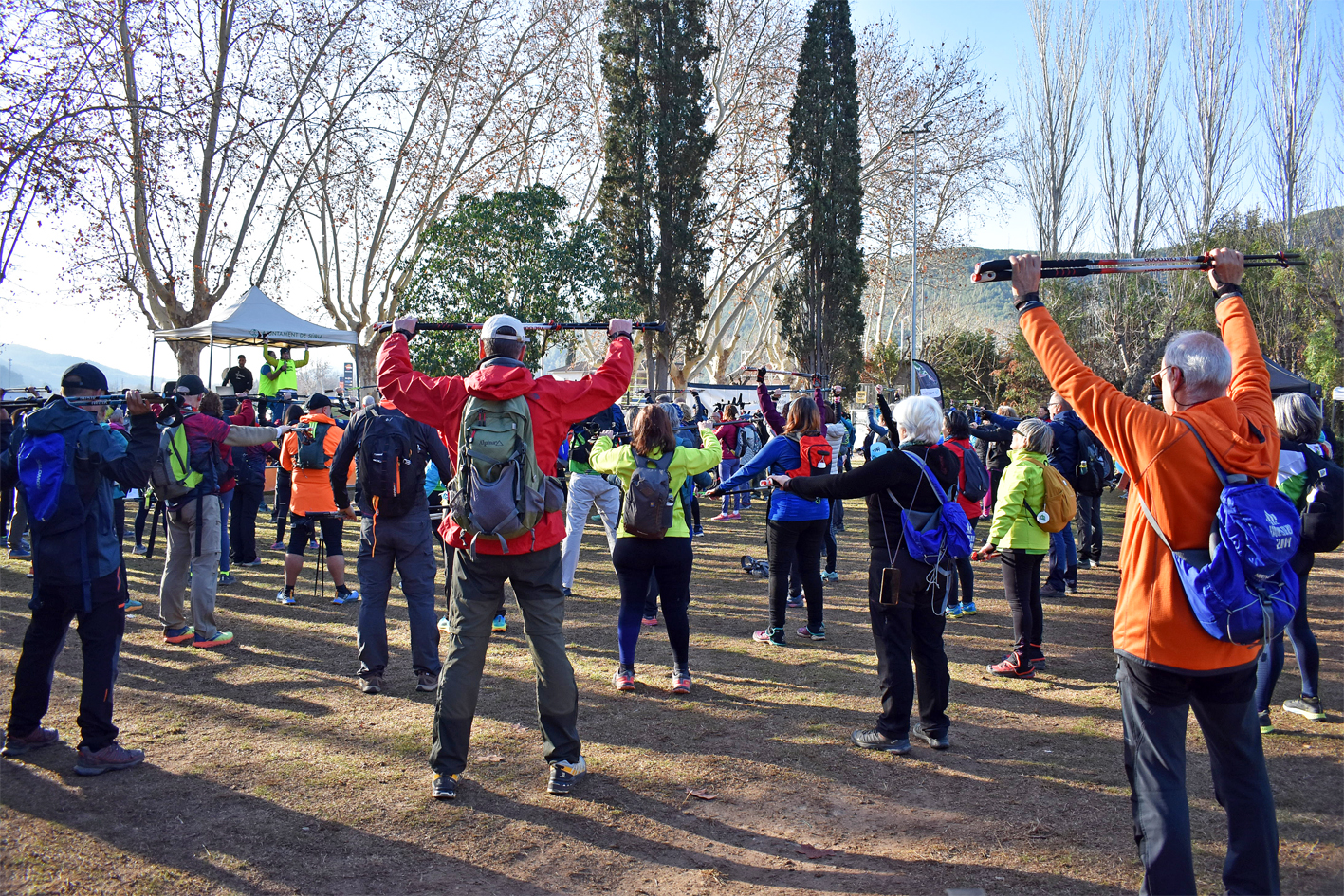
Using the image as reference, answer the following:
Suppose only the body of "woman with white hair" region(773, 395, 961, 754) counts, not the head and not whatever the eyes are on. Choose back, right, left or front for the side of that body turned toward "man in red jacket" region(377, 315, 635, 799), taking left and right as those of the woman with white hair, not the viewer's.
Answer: left

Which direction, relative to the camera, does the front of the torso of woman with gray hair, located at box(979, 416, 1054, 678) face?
to the viewer's left

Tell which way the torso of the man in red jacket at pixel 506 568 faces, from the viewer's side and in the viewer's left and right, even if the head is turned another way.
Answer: facing away from the viewer

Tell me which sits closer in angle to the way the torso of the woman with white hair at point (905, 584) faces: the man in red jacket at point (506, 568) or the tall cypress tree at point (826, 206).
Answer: the tall cypress tree

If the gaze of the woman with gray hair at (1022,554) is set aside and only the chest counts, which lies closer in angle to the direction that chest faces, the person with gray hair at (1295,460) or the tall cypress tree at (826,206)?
the tall cypress tree

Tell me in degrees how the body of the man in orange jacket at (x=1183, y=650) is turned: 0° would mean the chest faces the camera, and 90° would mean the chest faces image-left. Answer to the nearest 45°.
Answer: approximately 135°

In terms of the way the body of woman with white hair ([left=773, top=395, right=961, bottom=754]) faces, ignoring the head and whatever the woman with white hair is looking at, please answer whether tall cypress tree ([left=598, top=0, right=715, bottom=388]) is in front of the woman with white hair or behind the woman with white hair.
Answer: in front

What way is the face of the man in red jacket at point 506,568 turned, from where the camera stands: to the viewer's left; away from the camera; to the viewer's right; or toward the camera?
away from the camera

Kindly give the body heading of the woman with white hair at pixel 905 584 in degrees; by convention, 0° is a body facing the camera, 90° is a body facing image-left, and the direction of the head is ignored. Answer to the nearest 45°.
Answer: approximately 135°

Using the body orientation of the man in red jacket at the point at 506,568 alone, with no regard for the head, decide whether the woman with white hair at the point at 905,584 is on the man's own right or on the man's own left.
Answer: on the man's own right

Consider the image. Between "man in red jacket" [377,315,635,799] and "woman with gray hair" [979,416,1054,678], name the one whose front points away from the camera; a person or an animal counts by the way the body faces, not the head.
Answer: the man in red jacket

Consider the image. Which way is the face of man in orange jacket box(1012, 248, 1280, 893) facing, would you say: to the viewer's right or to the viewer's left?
to the viewer's left

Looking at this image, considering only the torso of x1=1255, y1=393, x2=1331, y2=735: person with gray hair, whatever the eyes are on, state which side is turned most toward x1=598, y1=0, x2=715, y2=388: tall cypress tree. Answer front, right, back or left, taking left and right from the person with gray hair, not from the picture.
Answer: front
